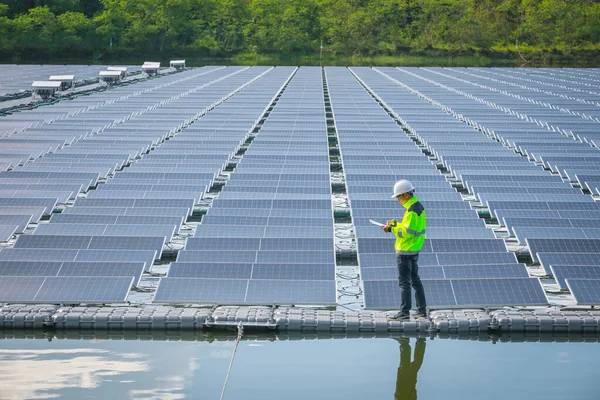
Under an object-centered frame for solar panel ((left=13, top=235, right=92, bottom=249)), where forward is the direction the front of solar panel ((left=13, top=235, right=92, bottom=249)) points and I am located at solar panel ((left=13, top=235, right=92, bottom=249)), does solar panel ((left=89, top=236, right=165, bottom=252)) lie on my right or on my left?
on my left

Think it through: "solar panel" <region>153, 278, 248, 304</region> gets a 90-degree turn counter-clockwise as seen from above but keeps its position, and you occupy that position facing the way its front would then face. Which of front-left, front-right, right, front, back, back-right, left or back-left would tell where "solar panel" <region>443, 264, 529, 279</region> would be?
front

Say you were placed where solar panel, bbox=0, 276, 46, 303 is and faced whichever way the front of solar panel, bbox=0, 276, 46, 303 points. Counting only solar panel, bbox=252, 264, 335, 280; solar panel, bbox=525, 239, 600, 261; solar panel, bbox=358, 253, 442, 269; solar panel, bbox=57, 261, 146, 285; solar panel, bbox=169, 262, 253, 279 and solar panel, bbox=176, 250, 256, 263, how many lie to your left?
6

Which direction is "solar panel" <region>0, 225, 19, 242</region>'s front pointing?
toward the camera

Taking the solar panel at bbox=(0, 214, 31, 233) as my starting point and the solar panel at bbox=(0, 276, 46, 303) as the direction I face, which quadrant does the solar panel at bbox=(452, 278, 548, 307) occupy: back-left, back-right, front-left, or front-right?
front-left

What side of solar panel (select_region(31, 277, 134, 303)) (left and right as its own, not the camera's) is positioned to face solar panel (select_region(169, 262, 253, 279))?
left

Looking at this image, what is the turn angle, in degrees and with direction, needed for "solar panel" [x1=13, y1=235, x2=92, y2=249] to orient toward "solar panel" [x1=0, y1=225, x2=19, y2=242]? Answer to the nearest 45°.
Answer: approximately 135° to its right

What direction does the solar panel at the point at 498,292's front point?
toward the camera

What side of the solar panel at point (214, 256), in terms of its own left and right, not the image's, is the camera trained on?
front

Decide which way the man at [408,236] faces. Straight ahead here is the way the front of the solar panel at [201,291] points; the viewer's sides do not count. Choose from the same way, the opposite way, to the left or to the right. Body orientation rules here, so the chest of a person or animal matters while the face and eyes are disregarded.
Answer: to the right

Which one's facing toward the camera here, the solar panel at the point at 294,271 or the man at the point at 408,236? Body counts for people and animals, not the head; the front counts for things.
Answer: the solar panel

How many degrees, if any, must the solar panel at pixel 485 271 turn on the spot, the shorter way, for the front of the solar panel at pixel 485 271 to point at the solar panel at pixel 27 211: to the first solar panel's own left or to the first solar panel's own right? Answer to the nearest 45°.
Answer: approximately 90° to the first solar panel's own right

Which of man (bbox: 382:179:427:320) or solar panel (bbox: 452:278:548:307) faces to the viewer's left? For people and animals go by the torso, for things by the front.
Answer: the man

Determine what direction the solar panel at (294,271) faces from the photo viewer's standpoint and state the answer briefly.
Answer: facing the viewer

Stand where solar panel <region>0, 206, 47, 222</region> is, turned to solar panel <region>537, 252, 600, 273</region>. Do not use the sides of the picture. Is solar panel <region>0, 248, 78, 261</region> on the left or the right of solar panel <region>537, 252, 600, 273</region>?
right
